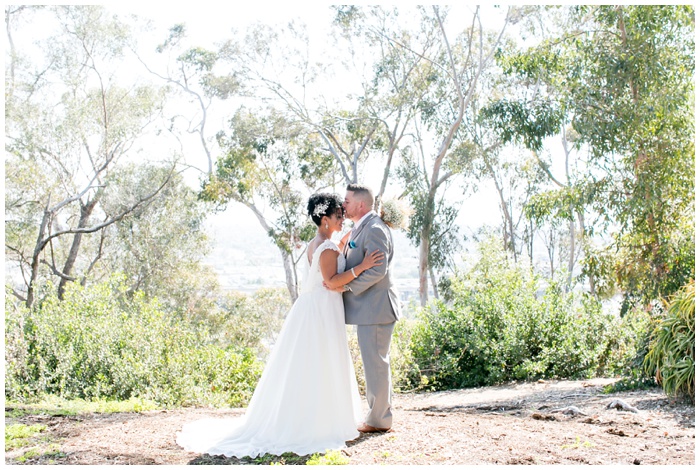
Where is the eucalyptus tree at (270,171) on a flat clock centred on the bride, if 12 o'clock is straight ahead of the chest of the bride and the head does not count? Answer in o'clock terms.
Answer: The eucalyptus tree is roughly at 9 o'clock from the bride.

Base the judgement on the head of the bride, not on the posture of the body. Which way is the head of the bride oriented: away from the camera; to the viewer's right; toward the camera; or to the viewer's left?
to the viewer's right

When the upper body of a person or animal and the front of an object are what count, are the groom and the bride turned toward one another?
yes

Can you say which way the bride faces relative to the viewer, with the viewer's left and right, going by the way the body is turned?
facing to the right of the viewer

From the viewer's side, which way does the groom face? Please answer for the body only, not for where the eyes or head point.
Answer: to the viewer's left

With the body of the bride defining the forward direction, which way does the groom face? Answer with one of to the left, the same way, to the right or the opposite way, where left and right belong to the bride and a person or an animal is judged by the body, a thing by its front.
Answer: the opposite way

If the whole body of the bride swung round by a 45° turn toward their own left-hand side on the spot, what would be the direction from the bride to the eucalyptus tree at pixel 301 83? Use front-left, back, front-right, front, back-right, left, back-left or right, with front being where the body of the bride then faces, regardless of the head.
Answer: front-left

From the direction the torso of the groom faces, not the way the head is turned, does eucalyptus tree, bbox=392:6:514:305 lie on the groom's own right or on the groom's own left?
on the groom's own right

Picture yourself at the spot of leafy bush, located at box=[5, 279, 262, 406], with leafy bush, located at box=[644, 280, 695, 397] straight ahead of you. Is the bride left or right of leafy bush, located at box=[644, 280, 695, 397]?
right

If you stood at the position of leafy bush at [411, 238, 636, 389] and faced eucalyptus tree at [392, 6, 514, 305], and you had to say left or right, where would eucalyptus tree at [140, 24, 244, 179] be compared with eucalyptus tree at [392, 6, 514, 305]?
left

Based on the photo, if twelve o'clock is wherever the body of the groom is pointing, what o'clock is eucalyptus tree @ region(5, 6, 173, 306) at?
The eucalyptus tree is roughly at 2 o'clock from the groom.

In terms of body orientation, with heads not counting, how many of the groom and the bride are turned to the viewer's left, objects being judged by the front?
1
